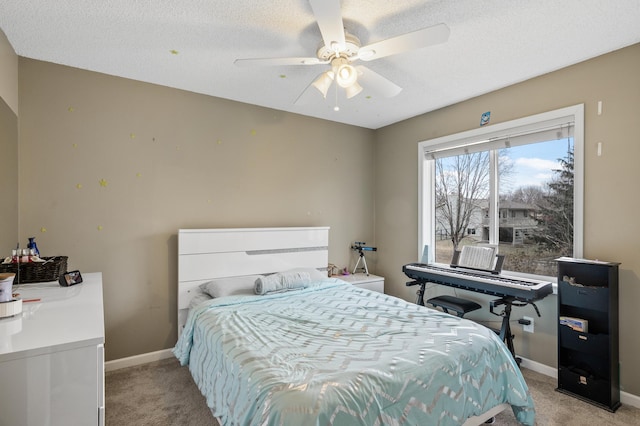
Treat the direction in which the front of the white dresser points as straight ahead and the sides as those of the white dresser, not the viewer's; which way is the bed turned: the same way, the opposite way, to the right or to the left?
to the right

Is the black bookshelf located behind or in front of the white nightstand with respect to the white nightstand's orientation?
in front

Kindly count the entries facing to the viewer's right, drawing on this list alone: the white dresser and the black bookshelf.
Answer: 1

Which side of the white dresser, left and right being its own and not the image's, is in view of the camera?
right

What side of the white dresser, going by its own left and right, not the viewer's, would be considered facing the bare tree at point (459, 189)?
front

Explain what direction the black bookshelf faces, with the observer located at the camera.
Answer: facing the viewer and to the left of the viewer

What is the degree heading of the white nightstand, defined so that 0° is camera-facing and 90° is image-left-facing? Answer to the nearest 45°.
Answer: approximately 315°

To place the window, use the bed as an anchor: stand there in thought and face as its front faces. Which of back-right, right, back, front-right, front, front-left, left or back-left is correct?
left
